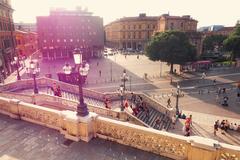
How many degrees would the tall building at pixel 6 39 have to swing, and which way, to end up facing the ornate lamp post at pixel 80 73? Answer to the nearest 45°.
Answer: approximately 90° to its right

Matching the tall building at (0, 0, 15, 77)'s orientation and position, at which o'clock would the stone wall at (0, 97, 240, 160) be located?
The stone wall is roughly at 3 o'clock from the tall building.

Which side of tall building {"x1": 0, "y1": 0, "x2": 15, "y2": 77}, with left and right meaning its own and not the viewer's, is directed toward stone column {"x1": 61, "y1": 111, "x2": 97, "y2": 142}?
right

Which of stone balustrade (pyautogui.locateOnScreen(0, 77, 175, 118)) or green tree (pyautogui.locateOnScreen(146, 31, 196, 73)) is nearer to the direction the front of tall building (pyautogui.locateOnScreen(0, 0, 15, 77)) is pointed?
the green tree

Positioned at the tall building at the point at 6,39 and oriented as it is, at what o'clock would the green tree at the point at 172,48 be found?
The green tree is roughly at 1 o'clock from the tall building.

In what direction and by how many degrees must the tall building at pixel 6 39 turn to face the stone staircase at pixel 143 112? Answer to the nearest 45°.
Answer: approximately 90° to its right

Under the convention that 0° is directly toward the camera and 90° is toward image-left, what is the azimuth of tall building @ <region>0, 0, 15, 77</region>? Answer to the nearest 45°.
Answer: approximately 270°
